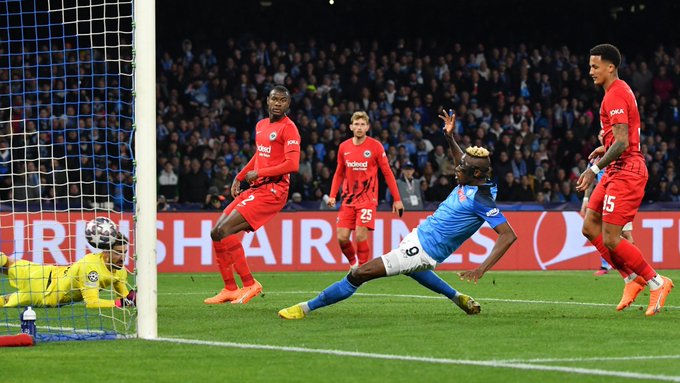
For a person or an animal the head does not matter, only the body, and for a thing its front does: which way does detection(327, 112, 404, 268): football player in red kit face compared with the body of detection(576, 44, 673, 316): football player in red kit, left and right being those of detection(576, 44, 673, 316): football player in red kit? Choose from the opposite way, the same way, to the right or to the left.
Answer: to the left

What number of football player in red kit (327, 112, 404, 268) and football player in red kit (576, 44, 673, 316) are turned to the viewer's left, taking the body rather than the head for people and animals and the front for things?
1

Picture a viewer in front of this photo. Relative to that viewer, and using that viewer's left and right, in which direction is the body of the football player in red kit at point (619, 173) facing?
facing to the left of the viewer

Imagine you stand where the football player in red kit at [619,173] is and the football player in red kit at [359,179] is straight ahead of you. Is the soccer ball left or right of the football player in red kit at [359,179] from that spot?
left

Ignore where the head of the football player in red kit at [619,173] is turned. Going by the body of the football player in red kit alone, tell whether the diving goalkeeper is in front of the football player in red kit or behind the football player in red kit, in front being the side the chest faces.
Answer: in front

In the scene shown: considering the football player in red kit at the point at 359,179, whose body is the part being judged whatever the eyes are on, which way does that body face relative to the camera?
toward the camera

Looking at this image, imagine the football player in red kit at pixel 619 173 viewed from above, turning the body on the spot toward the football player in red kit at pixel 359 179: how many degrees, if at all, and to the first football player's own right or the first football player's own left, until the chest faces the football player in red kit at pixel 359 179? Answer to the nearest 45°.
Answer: approximately 45° to the first football player's own right

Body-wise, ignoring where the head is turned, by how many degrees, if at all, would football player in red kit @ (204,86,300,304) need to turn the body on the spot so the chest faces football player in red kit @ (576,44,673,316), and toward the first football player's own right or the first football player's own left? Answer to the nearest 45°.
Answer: approximately 90° to the first football player's own left

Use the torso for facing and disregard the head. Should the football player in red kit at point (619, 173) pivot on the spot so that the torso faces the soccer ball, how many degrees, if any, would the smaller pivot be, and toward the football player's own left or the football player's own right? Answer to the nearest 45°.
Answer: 0° — they already face it

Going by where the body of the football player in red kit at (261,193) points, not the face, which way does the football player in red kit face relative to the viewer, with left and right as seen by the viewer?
facing the viewer and to the left of the viewer

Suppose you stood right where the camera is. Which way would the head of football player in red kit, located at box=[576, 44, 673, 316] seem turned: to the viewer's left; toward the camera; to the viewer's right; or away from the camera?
to the viewer's left

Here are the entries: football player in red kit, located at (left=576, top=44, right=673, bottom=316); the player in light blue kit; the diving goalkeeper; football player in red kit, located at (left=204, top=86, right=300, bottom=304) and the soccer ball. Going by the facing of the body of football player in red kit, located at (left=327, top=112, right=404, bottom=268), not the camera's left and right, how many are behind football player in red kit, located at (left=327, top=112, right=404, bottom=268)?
0

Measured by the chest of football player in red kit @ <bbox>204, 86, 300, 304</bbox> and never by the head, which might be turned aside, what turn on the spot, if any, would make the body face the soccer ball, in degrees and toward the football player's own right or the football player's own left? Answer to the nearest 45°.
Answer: approximately 45° to the football player's own right

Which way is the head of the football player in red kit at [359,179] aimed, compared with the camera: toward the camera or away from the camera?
toward the camera

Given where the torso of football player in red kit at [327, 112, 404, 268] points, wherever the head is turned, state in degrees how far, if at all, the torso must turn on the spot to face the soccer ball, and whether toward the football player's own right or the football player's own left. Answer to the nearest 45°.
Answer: approximately 45° to the football player's own right

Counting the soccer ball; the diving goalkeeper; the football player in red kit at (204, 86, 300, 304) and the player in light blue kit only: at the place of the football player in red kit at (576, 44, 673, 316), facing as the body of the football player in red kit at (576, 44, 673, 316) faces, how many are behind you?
0
